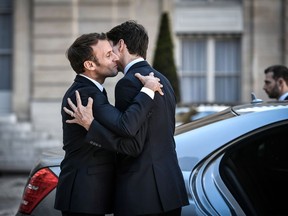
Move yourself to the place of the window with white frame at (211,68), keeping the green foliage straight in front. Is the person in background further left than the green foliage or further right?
left

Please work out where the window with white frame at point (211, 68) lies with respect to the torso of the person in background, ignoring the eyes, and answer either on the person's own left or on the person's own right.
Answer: on the person's own right

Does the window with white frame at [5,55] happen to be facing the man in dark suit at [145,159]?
yes

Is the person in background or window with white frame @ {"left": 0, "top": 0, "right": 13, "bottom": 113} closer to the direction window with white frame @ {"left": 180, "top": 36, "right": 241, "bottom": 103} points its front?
the person in background

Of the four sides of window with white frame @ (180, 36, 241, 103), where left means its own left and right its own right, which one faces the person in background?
front

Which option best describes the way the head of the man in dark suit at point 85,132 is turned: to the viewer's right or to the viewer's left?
to the viewer's right

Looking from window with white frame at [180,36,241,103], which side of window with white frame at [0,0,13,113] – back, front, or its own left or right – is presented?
left

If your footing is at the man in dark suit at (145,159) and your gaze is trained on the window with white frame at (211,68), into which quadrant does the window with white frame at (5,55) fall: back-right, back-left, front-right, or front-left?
front-left

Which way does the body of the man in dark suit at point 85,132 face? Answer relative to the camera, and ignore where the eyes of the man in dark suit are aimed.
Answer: to the viewer's right

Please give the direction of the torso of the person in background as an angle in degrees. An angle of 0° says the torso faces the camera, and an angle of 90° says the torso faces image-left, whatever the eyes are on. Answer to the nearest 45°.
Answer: approximately 90°

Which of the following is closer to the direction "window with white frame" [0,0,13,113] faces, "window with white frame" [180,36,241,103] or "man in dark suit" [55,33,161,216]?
the man in dark suit

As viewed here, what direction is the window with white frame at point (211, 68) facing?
toward the camera

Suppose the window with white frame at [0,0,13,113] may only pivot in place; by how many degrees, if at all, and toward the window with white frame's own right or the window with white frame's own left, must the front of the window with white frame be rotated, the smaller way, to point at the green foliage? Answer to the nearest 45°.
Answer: approximately 45° to the window with white frame's own left

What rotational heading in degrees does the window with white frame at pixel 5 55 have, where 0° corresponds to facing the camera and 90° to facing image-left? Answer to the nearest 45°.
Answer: approximately 0°

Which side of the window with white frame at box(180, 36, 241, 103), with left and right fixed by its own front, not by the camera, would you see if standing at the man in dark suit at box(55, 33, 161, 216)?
front

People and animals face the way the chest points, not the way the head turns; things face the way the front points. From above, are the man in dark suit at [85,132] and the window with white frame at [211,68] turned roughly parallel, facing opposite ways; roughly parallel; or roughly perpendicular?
roughly perpendicular
